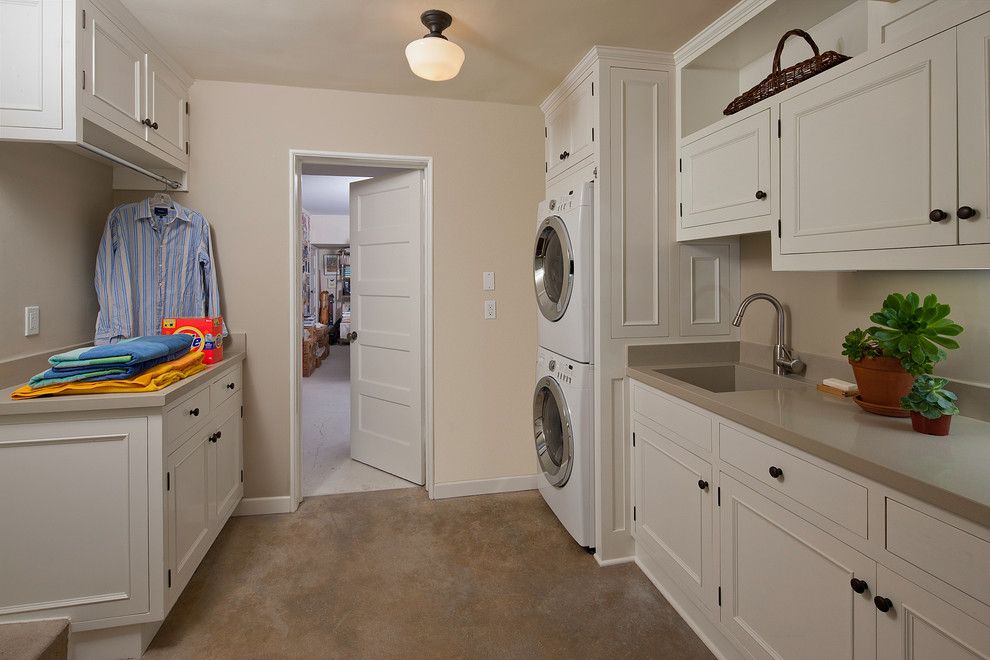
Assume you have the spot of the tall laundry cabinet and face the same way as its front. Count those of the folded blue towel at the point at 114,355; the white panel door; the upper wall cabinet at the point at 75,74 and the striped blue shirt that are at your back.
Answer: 0

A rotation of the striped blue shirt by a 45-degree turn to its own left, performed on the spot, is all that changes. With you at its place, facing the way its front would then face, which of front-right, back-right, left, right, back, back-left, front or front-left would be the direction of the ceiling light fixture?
front

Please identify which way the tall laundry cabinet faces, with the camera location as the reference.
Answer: facing to the left of the viewer

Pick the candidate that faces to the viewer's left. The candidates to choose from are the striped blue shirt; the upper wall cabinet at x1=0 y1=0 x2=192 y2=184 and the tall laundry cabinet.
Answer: the tall laundry cabinet

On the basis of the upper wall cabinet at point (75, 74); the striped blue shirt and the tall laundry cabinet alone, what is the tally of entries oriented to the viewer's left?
1

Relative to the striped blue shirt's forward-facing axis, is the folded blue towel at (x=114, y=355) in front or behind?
in front

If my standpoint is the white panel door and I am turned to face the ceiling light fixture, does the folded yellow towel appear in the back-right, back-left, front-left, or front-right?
front-right

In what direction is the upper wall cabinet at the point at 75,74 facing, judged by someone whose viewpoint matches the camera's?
facing the viewer and to the right of the viewer

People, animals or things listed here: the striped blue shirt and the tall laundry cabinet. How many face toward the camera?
1

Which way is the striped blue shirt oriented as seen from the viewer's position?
toward the camera

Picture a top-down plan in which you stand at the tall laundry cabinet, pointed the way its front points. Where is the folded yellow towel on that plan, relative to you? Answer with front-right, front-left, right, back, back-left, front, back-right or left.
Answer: front-left

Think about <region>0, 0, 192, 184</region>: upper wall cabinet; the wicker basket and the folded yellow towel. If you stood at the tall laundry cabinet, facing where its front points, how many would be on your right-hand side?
0

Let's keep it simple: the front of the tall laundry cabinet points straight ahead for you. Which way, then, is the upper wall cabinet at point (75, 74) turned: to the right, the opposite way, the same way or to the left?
the opposite way

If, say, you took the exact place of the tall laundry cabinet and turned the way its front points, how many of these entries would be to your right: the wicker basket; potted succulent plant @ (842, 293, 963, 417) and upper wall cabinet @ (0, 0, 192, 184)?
0
